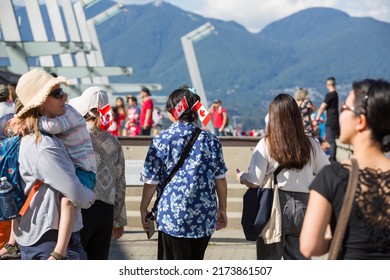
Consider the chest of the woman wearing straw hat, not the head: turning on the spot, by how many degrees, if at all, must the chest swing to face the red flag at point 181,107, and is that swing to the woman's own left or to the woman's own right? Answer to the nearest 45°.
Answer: approximately 45° to the woman's own left

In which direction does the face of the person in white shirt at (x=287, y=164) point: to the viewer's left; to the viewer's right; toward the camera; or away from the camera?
away from the camera

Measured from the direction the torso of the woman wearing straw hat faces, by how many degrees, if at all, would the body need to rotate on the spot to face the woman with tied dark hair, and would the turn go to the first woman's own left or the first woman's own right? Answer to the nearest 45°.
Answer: approximately 45° to the first woman's own right

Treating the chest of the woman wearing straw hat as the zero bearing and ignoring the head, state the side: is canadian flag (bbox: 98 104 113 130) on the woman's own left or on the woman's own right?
on the woman's own left

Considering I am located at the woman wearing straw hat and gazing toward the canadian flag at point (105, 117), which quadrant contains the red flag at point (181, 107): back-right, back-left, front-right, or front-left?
front-right

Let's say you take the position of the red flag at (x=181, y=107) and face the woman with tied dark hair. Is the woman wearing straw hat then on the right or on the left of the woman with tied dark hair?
right

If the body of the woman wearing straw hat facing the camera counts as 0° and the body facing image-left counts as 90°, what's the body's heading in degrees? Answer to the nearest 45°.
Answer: approximately 270°

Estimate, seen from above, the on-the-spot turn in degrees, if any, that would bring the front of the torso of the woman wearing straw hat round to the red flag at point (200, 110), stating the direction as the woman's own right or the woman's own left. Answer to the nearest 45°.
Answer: approximately 45° to the woman's own left
